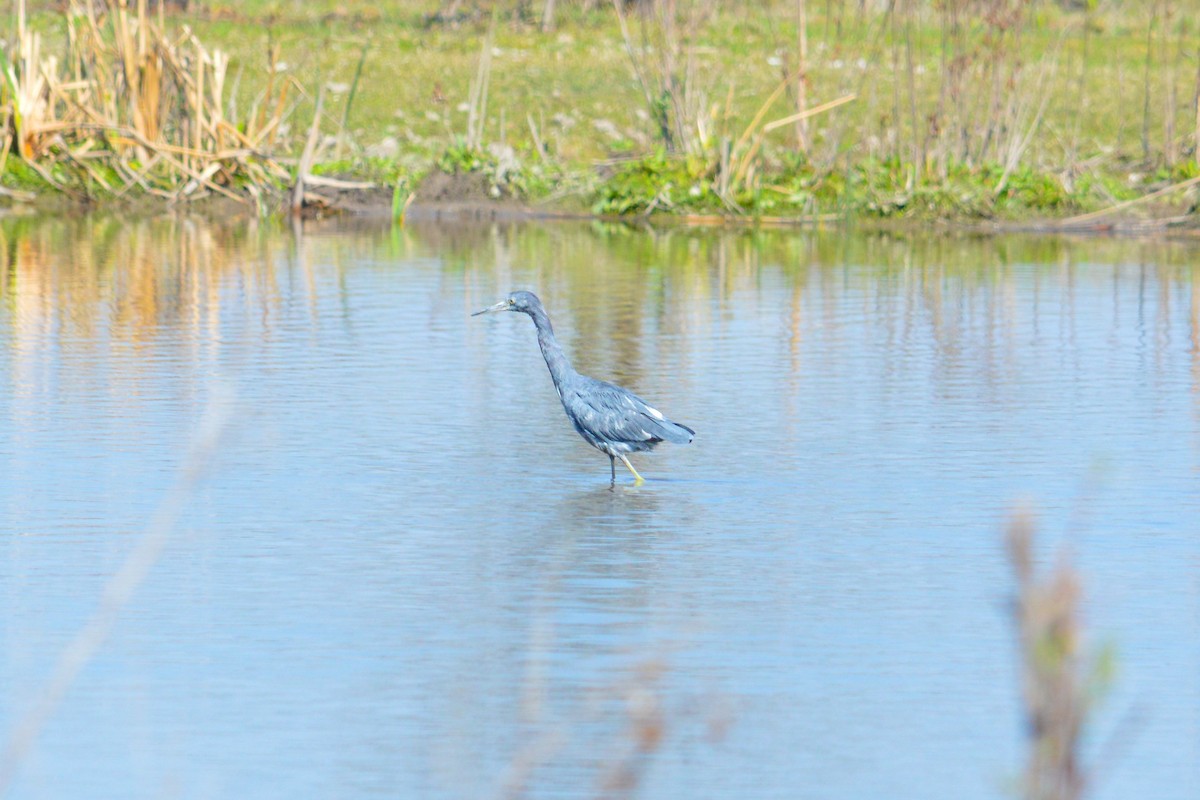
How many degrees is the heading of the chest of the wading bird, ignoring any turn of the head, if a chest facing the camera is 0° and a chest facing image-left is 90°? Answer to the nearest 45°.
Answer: approximately 90°

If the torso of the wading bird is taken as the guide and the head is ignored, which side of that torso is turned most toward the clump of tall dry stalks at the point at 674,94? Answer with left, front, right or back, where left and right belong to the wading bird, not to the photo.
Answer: right
